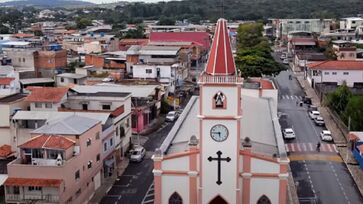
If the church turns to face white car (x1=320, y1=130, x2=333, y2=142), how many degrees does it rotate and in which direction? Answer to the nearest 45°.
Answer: approximately 135° to its left

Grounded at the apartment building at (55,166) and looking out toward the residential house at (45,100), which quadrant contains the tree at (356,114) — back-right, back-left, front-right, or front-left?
front-right

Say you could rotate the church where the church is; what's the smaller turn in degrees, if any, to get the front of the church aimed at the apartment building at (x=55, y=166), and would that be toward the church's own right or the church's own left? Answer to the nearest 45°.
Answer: approximately 90° to the church's own right

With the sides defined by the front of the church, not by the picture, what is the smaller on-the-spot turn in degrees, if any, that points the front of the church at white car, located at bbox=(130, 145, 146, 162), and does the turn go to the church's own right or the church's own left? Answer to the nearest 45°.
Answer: approximately 135° to the church's own right

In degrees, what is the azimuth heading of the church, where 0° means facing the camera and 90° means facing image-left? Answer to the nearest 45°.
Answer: approximately 0°

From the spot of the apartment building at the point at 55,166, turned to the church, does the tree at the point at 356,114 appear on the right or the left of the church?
left

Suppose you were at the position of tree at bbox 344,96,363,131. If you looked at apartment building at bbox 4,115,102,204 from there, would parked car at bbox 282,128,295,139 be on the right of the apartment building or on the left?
right

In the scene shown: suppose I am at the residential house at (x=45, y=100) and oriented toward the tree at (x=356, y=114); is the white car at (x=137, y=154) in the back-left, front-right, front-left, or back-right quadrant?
front-right

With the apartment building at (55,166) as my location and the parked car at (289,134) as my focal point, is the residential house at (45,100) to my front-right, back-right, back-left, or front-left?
front-left
